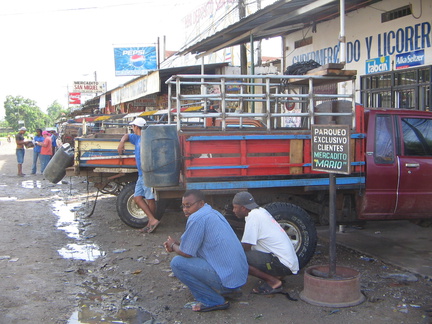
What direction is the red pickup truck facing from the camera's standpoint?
to the viewer's right

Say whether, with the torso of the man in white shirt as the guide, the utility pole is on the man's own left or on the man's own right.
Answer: on the man's own right

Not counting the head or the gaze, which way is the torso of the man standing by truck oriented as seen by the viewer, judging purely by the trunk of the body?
to the viewer's left

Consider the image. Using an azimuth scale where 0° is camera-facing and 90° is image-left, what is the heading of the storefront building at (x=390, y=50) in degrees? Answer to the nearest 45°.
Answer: approximately 45°

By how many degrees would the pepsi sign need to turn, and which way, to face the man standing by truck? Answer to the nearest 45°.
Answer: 0° — it already faces them

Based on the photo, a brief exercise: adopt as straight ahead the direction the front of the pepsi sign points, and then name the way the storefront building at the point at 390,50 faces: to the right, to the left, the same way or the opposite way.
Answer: to the right

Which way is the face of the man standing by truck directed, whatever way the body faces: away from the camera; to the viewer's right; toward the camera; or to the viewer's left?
to the viewer's left

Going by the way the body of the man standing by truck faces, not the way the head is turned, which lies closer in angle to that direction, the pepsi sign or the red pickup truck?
the pepsi sign

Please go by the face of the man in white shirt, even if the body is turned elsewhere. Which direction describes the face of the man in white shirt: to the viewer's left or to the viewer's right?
to the viewer's left

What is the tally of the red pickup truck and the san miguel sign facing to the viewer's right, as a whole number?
1
